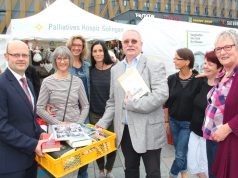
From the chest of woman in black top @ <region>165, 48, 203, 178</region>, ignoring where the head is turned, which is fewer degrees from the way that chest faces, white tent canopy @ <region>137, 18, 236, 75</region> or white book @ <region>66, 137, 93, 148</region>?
the white book

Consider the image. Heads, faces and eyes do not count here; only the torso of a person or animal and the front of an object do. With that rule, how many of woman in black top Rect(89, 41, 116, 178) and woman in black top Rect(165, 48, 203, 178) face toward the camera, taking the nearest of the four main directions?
2

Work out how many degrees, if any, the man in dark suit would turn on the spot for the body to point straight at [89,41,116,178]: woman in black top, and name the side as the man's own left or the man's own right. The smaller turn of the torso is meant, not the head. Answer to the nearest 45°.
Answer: approximately 90° to the man's own left

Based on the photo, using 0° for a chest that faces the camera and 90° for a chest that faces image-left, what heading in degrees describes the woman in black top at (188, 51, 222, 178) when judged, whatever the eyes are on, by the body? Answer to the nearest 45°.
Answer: approximately 45°

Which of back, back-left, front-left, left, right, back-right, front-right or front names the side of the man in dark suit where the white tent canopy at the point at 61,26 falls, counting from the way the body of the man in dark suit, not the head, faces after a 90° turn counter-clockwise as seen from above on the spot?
front-left

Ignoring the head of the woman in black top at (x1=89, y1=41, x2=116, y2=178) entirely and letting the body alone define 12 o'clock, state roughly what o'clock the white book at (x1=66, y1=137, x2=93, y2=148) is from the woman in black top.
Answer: The white book is roughly at 12 o'clock from the woman in black top.
